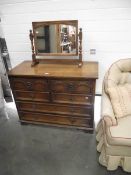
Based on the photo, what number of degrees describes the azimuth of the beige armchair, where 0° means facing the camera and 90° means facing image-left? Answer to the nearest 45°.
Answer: approximately 0°

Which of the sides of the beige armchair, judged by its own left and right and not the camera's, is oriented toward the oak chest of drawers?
right

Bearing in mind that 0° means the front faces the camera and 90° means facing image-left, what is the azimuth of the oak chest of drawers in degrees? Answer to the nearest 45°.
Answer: approximately 0°

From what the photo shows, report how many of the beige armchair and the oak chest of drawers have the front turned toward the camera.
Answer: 2
